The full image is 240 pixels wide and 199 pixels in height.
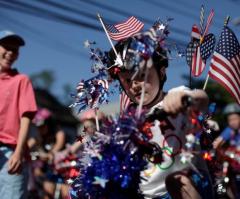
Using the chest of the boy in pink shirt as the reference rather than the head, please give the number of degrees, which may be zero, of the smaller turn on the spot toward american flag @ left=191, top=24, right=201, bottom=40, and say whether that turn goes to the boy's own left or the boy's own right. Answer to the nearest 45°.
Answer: approximately 45° to the boy's own left

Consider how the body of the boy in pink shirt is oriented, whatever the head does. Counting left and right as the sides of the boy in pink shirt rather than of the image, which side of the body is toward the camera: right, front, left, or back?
front

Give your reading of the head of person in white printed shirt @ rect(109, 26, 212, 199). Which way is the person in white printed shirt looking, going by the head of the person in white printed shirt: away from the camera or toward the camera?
toward the camera

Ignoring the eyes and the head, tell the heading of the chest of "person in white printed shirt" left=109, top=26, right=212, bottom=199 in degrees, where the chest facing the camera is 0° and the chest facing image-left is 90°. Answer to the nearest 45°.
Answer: approximately 45°

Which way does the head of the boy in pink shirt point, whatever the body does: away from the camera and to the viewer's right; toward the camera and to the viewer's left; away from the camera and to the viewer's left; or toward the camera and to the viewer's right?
toward the camera and to the viewer's right

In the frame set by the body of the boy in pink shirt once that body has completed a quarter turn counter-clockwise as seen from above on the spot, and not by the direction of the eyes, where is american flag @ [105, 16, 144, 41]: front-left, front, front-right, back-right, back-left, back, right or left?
front-right

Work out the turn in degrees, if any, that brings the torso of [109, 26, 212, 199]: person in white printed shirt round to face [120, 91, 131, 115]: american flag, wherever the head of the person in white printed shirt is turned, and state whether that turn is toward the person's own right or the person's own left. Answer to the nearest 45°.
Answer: approximately 90° to the person's own right

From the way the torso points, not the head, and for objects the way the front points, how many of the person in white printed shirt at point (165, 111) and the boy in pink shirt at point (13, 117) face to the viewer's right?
0
